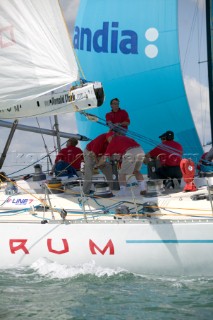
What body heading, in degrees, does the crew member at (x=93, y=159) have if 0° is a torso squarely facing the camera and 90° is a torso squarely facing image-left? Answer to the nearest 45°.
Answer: approximately 270°

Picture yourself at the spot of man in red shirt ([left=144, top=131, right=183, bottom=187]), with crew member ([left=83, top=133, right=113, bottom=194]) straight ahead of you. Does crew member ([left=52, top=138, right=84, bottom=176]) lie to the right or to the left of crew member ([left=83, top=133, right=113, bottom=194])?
right

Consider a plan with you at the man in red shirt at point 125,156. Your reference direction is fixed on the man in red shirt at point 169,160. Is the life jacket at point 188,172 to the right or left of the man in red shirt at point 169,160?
right

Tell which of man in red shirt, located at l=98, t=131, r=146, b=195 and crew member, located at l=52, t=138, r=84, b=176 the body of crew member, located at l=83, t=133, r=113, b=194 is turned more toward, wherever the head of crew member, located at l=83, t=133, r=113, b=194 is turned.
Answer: the man in red shirt

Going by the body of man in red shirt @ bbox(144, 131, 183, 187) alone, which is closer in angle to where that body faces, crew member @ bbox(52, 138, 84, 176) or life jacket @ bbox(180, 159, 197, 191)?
the crew member

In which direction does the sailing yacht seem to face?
to the viewer's left
